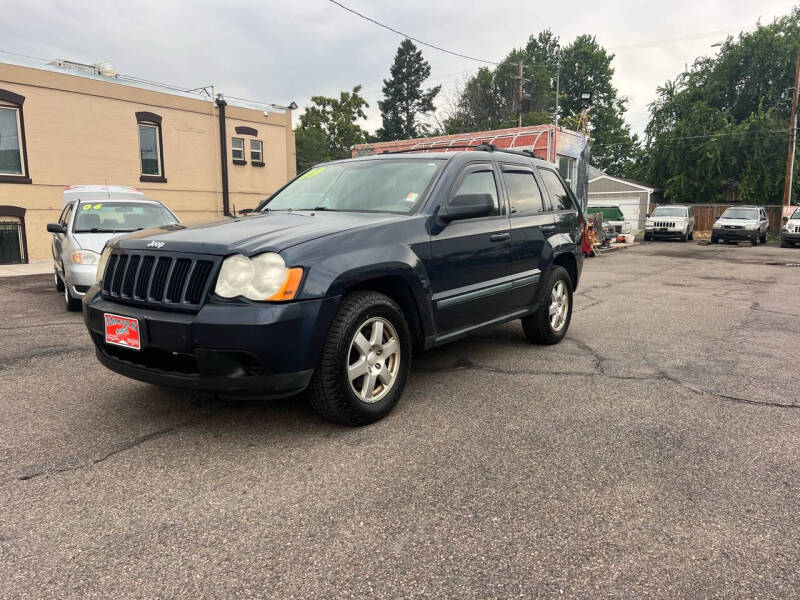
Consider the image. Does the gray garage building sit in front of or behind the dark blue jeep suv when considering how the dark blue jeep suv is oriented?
behind

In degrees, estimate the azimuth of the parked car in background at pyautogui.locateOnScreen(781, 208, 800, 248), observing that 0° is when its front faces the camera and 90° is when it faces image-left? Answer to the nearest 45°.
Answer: approximately 45°

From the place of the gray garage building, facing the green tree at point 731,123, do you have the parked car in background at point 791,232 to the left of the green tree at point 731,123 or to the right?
right

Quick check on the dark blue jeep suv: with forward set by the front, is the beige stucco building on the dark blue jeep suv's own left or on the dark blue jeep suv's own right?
on the dark blue jeep suv's own right

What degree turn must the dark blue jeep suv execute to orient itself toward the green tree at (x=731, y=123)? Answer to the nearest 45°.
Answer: approximately 180°

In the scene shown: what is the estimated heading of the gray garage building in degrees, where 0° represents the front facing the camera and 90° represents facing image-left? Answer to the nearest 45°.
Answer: approximately 0°

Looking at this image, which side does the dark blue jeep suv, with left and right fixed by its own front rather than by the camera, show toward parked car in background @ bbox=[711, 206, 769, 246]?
back
